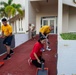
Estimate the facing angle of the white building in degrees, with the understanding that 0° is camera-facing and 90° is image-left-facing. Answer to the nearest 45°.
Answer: approximately 0°

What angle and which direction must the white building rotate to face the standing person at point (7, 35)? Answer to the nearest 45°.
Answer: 0° — it already faces them
